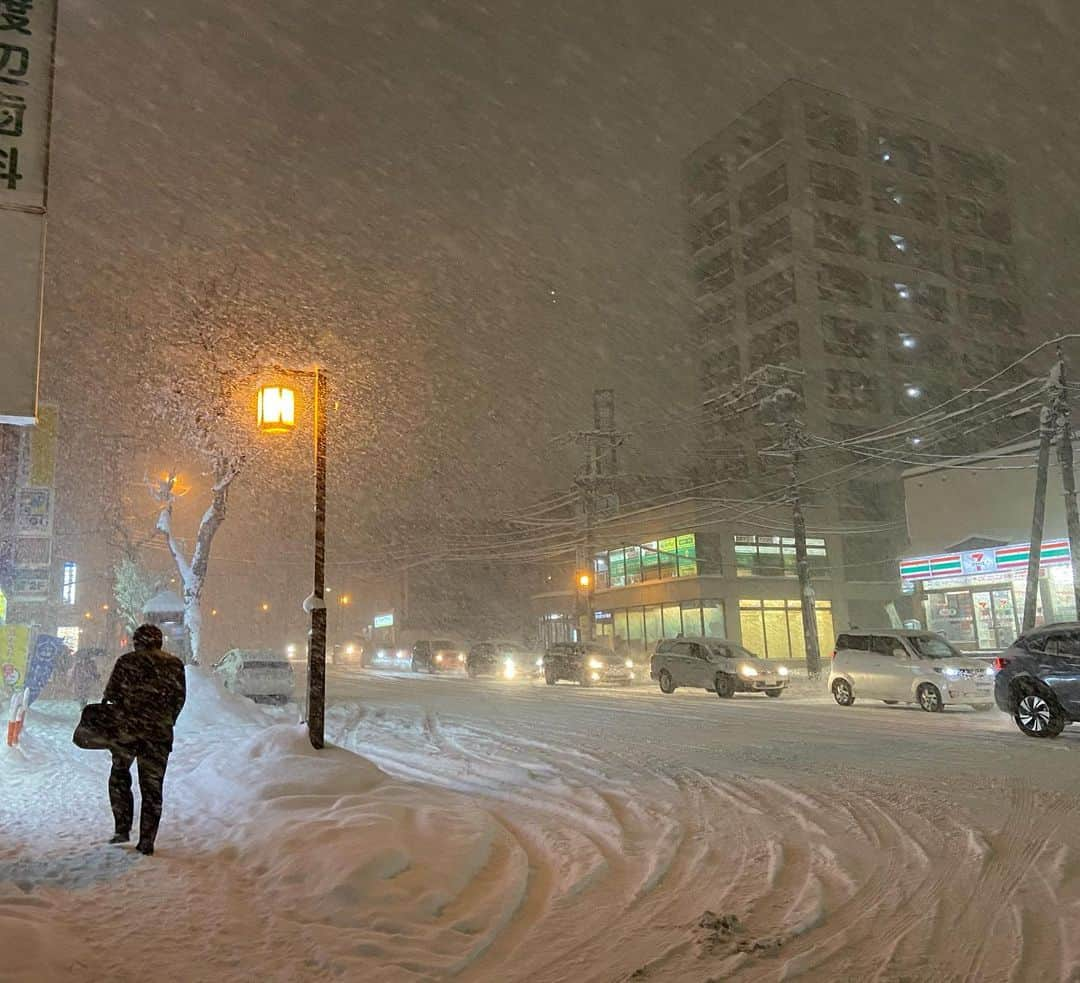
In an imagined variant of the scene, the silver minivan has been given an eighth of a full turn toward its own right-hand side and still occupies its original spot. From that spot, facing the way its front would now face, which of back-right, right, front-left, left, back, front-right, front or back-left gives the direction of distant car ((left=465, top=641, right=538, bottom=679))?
back-right

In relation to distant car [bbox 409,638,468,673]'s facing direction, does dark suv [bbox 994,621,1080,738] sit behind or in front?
in front

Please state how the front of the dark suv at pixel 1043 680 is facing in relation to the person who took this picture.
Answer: facing to the right of the viewer

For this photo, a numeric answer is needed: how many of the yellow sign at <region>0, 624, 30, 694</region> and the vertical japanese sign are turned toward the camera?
2

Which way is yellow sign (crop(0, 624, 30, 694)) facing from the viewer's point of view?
toward the camera

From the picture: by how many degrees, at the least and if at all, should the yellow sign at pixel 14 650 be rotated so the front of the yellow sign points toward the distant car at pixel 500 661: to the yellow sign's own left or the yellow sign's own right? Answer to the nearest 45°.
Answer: approximately 135° to the yellow sign's own left

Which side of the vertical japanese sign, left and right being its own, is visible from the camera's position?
front

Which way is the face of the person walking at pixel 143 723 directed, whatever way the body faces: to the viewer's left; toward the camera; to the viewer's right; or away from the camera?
away from the camera

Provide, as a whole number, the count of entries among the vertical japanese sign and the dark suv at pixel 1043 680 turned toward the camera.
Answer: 1

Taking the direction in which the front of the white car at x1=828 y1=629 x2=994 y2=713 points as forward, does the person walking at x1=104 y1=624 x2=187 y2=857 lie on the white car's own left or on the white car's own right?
on the white car's own right

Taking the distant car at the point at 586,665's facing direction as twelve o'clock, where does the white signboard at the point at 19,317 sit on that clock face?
The white signboard is roughly at 2 o'clock from the distant car.

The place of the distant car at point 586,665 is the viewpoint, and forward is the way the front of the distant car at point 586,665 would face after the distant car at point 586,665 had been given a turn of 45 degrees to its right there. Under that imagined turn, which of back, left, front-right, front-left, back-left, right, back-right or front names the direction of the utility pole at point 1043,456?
front-left
